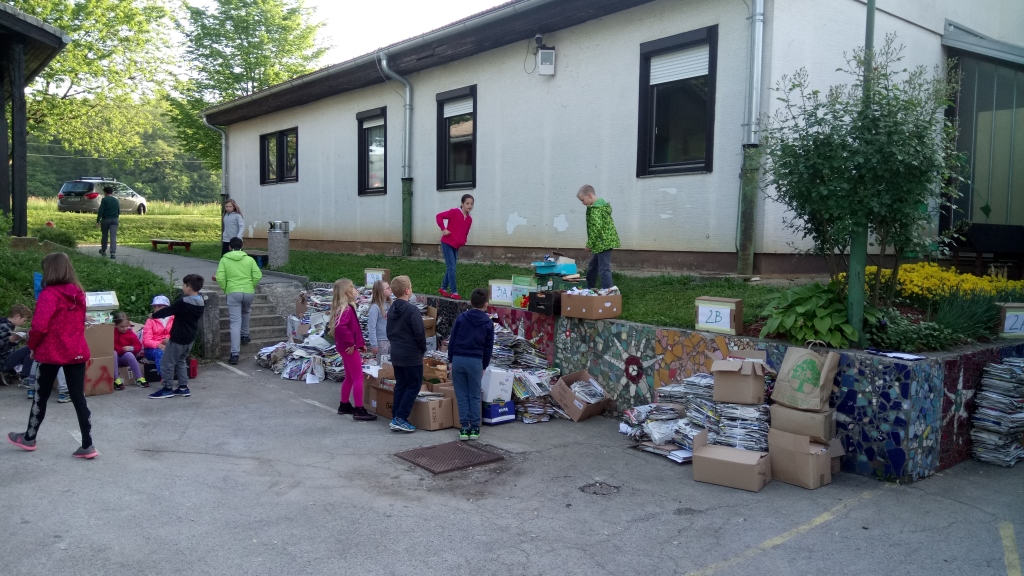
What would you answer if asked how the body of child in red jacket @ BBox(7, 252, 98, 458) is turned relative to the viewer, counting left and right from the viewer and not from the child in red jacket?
facing away from the viewer and to the left of the viewer

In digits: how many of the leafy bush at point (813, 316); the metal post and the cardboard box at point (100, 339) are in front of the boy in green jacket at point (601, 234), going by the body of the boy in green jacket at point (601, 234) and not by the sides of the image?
1

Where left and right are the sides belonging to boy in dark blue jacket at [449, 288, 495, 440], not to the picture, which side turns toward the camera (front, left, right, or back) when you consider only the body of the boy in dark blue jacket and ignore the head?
back

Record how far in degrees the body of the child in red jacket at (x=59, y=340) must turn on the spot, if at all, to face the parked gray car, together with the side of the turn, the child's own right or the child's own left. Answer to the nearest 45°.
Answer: approximately 45° to the child's own right

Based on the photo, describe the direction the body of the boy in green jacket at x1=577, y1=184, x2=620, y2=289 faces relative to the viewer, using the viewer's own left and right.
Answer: facing to the left of the viewer

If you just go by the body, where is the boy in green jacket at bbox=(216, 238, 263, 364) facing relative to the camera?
away from the camera

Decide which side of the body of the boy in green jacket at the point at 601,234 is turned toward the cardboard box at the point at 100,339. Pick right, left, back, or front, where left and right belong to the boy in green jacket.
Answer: front
